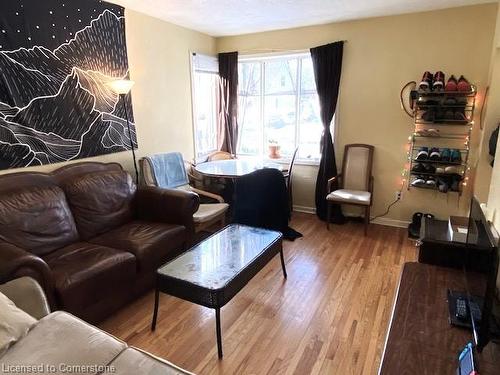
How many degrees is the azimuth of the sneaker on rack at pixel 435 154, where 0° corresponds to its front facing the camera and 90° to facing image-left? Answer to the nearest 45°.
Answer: approximately 0°

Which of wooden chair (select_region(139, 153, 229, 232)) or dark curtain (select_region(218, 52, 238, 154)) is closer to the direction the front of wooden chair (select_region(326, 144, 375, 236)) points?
the wooden chair

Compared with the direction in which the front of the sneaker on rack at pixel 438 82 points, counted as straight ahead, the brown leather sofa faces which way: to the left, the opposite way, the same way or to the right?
to the left

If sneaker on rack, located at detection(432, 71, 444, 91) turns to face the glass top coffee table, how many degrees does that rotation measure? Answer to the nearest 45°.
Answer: approximately 45° to its right

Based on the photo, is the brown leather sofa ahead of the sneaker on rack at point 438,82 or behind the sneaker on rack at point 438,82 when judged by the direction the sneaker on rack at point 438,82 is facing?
ahead

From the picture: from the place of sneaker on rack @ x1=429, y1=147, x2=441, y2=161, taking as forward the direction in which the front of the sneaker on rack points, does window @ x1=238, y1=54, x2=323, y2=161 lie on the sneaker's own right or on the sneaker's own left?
on the sneaker's own right

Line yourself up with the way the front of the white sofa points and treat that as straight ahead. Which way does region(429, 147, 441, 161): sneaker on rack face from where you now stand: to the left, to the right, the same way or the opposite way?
the opposite way

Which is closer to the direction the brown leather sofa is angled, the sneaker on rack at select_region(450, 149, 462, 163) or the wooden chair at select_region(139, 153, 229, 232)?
the sneaker on rack

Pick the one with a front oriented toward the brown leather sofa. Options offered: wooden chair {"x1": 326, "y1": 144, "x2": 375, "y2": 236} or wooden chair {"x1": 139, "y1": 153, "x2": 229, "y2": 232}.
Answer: wooden chair {"x1": 326, "y1": 144, "x2": 375, "y2": 236}
